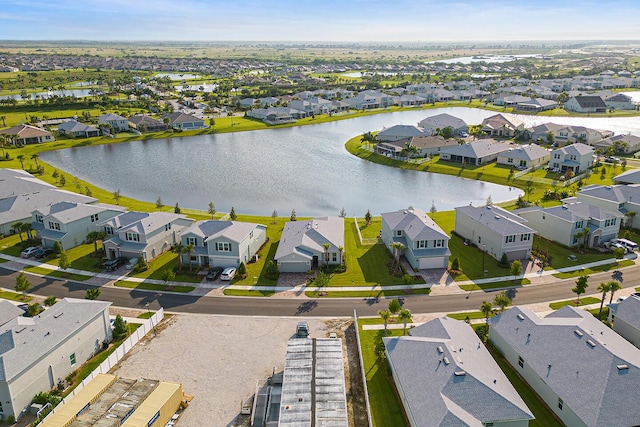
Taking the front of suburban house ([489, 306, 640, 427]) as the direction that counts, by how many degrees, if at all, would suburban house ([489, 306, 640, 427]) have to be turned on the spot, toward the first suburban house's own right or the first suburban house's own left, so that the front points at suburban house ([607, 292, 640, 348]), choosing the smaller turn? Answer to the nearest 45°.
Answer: approximately 45° to the first suburban house's own right

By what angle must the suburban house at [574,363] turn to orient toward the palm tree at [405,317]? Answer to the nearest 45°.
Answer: approximately 45° to its left

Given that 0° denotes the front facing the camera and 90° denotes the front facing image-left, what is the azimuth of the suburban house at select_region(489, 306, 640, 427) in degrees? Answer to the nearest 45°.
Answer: approximately 135°

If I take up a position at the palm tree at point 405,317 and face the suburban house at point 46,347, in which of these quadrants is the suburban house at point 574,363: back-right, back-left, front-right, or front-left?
back-left

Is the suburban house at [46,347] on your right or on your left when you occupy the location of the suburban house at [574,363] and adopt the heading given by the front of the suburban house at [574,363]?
on your left

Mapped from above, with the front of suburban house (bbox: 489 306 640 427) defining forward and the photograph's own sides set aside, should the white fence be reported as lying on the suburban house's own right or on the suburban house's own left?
on the suburban house's own left
